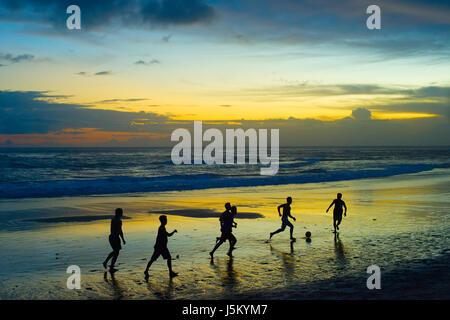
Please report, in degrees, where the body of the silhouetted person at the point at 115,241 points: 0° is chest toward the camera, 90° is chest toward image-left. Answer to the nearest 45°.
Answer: approximately 270°
